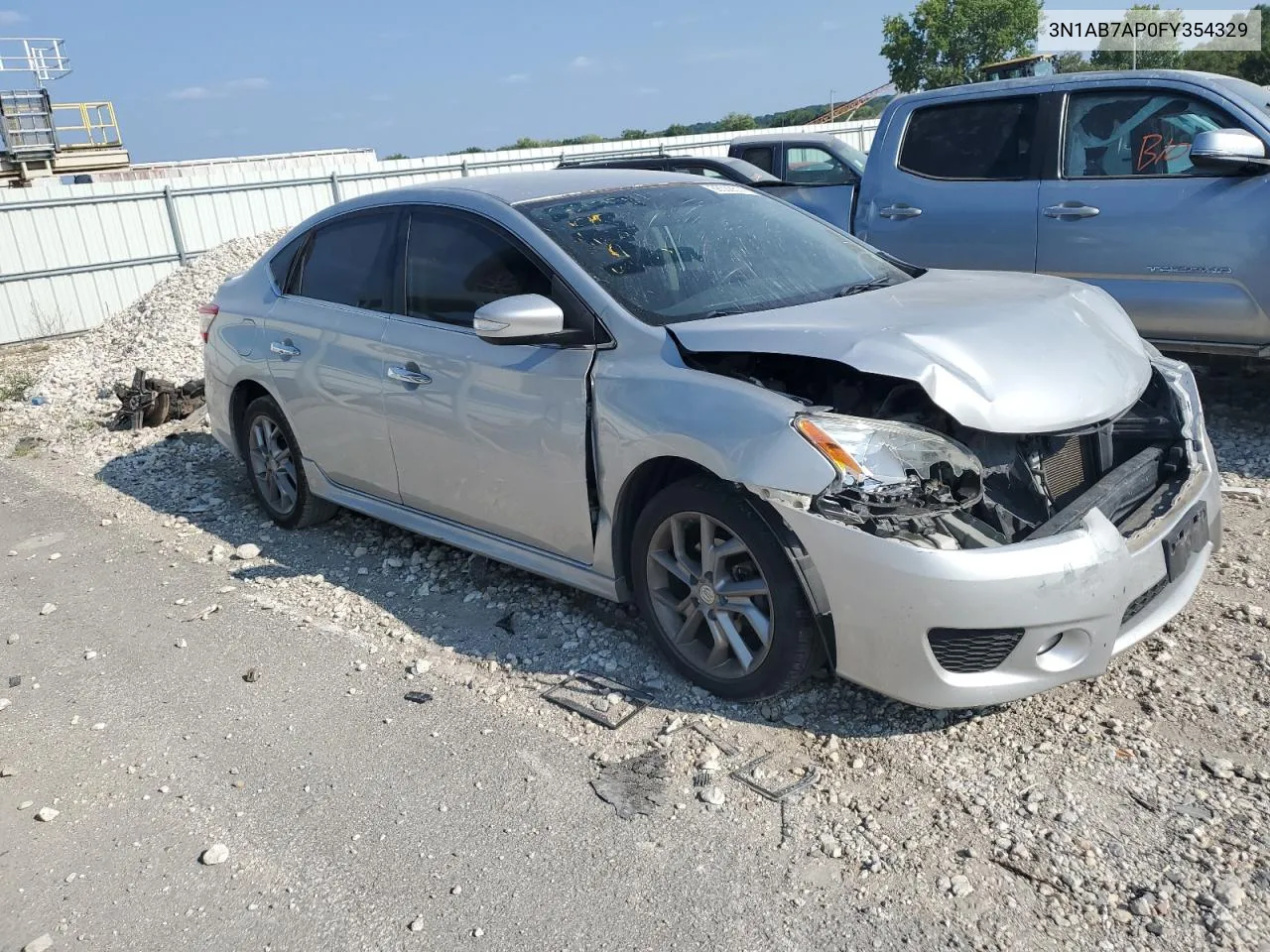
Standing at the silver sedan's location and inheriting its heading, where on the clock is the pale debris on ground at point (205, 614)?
The pale debris on ground is roughly at 5 o'clock from the silver sedan.

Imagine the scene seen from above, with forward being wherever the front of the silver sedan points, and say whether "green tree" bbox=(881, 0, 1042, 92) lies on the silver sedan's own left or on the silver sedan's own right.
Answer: on the silver sedan's own left

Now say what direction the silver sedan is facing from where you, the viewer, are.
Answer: facing the viewer and to the right of the viewer

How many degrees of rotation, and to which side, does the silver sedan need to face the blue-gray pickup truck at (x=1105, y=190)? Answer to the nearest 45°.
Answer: approximately 90° to its left

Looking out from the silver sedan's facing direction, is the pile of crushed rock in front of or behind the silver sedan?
behind

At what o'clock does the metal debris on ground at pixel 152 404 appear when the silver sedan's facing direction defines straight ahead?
The metal debris on ground is roughly at 6 o'clock from the silver sedan.

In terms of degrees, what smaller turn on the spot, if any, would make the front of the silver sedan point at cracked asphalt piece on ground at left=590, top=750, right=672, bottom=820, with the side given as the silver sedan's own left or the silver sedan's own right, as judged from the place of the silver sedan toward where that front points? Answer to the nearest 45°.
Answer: approximately 90° to the silver sedan's own right
